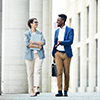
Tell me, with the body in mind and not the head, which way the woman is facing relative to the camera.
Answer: toward the camera

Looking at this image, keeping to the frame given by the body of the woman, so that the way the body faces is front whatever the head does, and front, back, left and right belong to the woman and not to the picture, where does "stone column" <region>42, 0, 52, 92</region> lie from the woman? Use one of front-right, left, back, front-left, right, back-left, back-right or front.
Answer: back

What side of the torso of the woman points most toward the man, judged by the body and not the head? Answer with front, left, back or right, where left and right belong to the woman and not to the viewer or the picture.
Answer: left

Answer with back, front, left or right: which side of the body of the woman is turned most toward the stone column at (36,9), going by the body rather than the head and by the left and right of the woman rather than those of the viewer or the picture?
back

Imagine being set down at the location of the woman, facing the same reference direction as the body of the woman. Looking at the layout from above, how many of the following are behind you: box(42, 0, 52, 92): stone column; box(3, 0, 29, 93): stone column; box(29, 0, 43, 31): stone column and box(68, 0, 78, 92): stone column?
4

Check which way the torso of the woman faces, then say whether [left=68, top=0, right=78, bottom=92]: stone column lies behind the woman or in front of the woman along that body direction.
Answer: behind
